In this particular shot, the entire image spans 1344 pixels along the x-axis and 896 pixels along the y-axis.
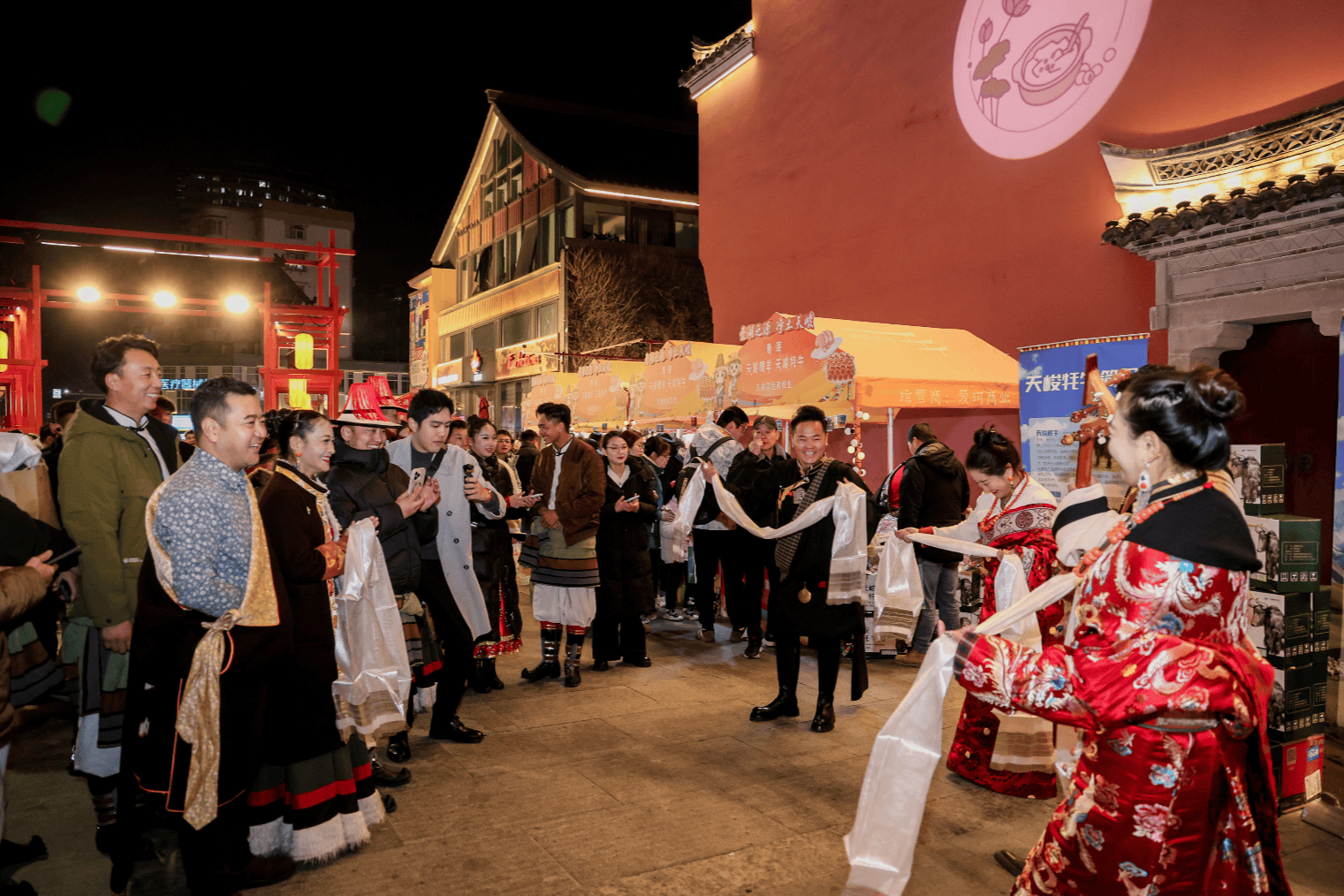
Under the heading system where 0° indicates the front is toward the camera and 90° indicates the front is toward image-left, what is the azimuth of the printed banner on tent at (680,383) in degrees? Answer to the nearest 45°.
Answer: approximately 45°

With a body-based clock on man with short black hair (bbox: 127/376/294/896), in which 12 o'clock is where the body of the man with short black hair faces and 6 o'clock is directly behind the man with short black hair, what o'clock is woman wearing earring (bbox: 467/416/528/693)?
The woman wearing earring is roughly at 10 o'clock from the man with short black hair.

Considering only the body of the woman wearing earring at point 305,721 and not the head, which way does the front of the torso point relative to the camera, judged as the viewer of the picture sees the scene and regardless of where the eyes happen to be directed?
to the viewer's right

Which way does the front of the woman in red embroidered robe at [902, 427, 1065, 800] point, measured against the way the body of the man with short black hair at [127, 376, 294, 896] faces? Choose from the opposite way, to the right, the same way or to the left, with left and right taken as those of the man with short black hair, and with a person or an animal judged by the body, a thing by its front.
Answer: the opposite way
